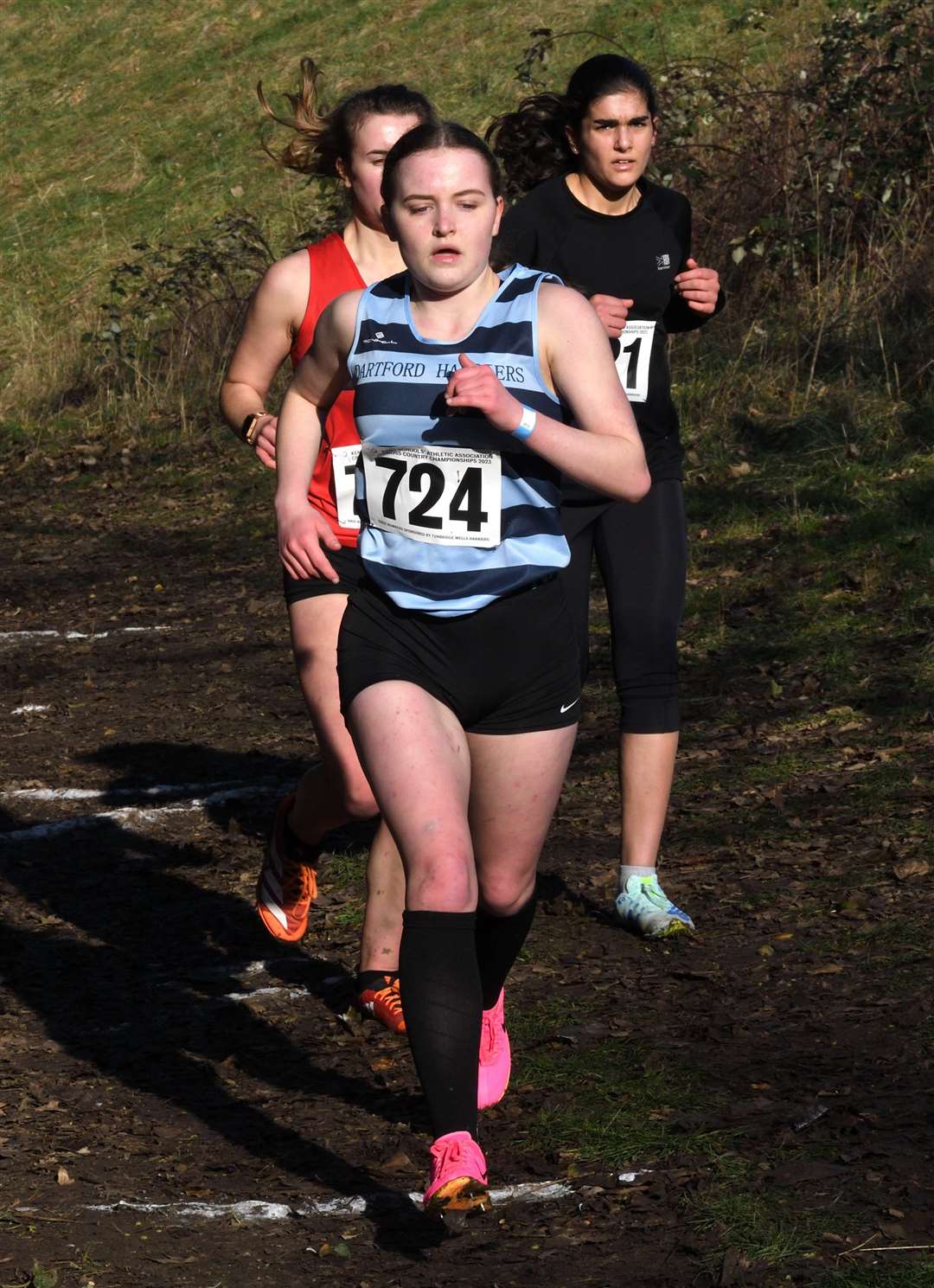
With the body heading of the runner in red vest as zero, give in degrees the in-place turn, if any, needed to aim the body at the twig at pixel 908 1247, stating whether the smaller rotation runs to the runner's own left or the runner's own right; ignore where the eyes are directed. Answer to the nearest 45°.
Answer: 0° — they already face it

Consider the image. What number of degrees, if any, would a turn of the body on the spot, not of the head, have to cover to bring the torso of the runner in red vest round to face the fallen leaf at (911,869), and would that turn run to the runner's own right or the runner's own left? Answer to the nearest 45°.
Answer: approximately 45° to the runner's own left

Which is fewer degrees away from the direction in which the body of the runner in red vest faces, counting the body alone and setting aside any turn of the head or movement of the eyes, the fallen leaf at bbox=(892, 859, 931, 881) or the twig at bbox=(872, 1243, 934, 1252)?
the twig

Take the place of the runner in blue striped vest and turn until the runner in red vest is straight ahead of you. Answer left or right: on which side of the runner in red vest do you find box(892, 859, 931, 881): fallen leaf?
right

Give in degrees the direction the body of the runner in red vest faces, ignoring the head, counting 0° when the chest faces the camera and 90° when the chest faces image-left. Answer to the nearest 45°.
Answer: approximately 315°

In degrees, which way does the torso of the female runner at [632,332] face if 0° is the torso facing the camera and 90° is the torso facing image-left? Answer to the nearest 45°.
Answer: approximately 315°

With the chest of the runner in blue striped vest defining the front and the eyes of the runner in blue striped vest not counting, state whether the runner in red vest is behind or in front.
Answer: behind

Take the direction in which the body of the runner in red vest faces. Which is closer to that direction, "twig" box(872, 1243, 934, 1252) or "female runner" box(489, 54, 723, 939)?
the twig
